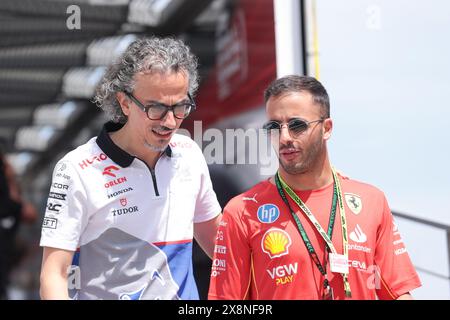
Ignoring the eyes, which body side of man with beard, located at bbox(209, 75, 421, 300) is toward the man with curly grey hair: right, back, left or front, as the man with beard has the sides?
right

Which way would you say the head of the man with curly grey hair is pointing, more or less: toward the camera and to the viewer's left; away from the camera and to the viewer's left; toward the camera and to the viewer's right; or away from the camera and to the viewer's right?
toward the camera and to the viewer's right

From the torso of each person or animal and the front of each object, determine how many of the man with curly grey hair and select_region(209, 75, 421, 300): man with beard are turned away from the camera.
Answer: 0

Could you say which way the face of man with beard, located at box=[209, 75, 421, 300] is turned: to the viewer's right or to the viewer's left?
to the viewer's left

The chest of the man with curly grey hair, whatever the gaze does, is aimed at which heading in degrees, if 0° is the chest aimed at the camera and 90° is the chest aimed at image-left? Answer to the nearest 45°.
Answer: approximately 315°

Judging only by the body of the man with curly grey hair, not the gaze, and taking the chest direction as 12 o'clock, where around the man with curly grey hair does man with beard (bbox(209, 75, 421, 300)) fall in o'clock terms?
The man with beard is roughly at 11 o'clock from the man with curly grey hair.

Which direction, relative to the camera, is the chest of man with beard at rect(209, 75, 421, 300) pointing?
toward the camera
